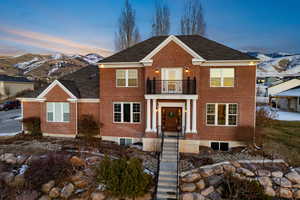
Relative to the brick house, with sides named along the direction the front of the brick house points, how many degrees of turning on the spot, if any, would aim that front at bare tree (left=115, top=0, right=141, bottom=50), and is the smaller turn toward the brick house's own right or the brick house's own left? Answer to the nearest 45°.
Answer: approximately 180°

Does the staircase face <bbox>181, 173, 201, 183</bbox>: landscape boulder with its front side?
no

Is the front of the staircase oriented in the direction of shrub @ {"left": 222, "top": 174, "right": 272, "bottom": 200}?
no

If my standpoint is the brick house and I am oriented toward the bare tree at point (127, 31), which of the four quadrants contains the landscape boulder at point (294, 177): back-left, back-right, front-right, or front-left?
back-right

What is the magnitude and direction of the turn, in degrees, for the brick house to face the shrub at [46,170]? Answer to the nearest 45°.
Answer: approximately 45° to its right

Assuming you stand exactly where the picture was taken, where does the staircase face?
facing the viewer

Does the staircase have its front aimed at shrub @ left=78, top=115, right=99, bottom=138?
no

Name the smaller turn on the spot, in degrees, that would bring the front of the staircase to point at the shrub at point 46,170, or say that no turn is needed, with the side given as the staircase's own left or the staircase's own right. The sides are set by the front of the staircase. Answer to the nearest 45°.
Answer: approximately 90° to the staircase's own right

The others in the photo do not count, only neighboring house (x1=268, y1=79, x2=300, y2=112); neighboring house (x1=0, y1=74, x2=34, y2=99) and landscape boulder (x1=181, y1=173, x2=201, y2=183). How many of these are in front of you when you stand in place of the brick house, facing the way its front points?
1

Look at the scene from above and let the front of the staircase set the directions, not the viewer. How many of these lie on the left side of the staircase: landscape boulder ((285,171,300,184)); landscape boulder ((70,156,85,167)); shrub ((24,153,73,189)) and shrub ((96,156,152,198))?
1

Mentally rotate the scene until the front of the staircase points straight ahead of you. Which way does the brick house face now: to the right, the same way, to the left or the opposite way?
the same way

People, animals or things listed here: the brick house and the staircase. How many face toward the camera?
2

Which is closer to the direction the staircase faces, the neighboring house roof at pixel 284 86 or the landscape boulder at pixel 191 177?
the landscape boulder

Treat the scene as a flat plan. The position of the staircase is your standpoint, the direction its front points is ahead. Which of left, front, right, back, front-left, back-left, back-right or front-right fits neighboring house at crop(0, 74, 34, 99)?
back-right

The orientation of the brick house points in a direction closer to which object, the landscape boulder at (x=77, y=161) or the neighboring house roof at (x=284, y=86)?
the landscape boulder

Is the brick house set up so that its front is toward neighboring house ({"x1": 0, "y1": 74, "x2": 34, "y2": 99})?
no

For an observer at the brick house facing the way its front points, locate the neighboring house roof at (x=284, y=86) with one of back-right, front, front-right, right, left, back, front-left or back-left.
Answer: back-left
